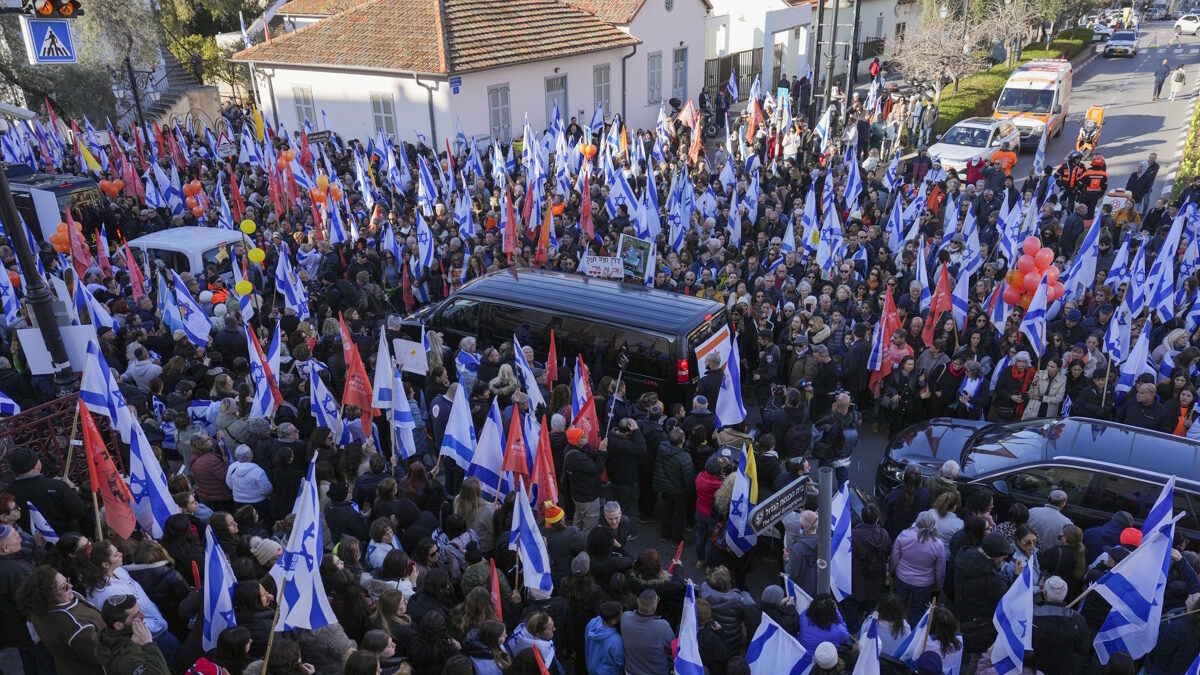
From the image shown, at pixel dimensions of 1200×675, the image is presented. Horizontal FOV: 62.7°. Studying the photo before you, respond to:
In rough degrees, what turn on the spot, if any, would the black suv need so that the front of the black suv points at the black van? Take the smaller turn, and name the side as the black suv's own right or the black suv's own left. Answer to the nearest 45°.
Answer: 0° — it already faces it

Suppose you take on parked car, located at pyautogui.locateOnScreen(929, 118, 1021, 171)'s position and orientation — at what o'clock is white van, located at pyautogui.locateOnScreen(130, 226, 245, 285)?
The white van is roughly at 12 o'clock from the parked car.

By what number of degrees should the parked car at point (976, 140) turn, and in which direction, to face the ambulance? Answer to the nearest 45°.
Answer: approximately 135° to its right

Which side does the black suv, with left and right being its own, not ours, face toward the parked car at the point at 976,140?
right

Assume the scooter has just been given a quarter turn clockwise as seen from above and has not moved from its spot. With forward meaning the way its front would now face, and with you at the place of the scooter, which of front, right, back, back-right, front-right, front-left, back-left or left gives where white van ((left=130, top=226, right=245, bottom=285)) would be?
front-left

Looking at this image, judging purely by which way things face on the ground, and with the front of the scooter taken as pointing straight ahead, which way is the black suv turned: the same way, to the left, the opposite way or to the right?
to the right

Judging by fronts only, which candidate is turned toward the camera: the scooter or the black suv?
the scooter

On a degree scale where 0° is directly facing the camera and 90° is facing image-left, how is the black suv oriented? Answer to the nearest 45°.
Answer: approximately 90°

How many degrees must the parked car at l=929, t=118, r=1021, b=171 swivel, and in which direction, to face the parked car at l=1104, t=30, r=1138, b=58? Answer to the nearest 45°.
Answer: approximately 135° to its right

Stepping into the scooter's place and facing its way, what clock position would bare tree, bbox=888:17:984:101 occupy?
The bare tree is roughly at 5 o'clock from the scooter.

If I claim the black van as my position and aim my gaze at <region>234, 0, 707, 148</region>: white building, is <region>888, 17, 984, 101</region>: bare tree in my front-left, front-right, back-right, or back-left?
front-right

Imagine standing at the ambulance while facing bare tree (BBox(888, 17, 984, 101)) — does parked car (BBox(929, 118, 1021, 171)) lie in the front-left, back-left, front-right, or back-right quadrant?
back-left

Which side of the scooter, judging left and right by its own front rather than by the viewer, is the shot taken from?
front

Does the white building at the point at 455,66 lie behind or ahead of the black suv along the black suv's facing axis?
ahead

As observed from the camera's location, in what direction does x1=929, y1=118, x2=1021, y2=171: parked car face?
facing the viewer and to the left of the viewer

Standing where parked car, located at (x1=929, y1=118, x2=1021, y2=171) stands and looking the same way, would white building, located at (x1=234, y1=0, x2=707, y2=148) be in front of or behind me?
in front

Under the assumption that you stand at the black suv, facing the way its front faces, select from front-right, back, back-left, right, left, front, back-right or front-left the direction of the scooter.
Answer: right
